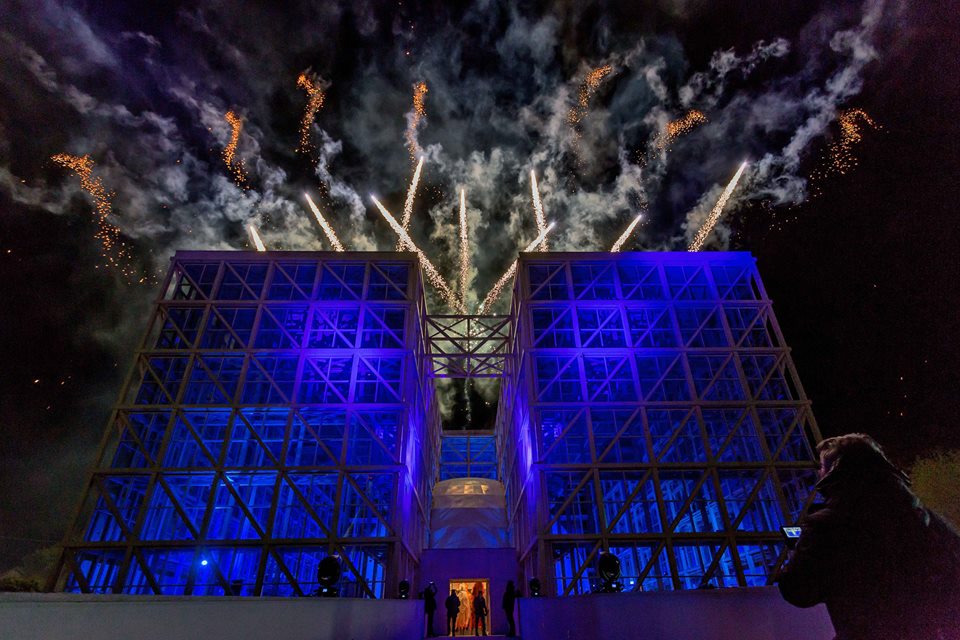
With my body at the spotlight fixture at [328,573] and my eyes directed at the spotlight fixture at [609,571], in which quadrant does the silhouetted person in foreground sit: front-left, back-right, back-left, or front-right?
front-right

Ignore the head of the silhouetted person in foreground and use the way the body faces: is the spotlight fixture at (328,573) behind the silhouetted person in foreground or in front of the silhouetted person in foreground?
in front

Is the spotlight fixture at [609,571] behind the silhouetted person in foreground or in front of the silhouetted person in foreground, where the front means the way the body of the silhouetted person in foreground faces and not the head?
in front

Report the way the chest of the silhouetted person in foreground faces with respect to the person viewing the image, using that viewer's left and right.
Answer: facing away from the viewer and to the left of the viewer
